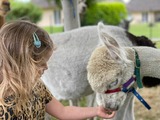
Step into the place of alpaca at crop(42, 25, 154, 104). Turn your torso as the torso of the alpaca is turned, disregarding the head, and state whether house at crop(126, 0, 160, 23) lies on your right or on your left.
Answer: on your left

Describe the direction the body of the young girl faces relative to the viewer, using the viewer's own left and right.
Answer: facing away from the viewer and to the right of the viewer

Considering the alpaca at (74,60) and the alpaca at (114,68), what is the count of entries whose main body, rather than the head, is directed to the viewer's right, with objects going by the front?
1

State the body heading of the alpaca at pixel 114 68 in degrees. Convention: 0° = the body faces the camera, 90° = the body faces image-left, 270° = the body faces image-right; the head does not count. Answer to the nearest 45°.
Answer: approximately 90°

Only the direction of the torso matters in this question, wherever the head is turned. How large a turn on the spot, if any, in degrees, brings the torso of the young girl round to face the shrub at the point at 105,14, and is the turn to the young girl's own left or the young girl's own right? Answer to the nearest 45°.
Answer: approximately 45° to the young girl's own left

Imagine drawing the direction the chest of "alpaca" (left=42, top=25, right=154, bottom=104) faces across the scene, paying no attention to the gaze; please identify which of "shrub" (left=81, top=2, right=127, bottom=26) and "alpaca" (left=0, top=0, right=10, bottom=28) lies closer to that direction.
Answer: the shrub

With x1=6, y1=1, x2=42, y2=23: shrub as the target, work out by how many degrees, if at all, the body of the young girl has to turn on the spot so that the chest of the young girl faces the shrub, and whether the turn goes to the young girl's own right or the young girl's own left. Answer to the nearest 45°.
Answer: approximately 45° to the young girl's own left

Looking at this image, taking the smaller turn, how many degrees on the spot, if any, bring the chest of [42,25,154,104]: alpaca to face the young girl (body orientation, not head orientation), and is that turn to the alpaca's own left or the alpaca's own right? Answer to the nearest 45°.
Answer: approximately 90° to the alpaca's own right

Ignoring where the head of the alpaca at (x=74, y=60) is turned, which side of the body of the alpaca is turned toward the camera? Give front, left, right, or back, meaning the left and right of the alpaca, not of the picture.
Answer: right

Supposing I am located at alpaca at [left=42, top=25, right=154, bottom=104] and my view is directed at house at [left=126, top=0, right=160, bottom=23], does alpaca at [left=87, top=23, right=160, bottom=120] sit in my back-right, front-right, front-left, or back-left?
back-right

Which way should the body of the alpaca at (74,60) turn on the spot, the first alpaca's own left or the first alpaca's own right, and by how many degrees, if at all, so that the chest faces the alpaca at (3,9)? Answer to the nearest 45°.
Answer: approximately 135° to the first alpaca's own left

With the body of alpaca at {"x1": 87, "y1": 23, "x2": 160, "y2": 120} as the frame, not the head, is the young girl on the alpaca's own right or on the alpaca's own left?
on the alpaca's own left
